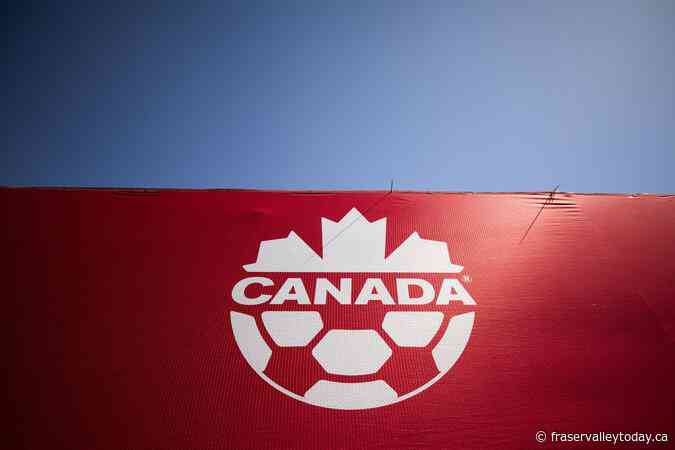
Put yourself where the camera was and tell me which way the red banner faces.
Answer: facing the viewer
